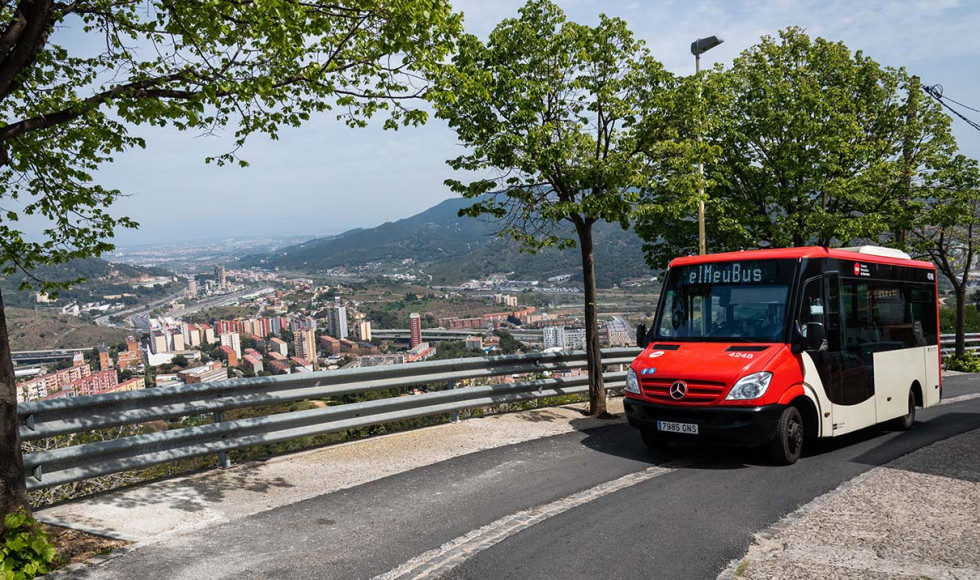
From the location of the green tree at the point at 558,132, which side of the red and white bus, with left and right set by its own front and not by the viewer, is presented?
right

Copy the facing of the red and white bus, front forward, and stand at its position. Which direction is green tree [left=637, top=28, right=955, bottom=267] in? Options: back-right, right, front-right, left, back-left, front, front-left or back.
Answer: back-right

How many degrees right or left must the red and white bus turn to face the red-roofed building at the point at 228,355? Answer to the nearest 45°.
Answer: approximately 90° to its right

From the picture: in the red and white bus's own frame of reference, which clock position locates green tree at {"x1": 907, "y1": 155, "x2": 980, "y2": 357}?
The green tree is roughly at 5 o'clock from the red and white bus.

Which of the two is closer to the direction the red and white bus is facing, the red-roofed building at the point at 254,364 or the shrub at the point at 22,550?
the shrub

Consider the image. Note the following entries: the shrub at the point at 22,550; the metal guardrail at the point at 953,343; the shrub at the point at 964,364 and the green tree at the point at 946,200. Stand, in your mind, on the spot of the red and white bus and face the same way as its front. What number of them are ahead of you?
1

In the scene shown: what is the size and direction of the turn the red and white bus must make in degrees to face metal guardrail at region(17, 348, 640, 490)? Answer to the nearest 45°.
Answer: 0° — it already faces it

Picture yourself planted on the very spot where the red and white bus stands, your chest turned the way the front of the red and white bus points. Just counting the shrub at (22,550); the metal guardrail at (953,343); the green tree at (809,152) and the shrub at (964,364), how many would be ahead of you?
1

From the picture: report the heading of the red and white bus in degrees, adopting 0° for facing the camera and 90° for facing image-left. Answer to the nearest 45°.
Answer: approximately 45°

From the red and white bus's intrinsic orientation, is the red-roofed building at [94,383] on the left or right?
on its right

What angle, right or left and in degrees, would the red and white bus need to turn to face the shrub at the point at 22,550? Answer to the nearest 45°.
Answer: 0° — it already faces it

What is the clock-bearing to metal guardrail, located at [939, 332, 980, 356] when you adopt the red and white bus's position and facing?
The metal guardrail is roughly at 5 o'clock from the red and white bus.
